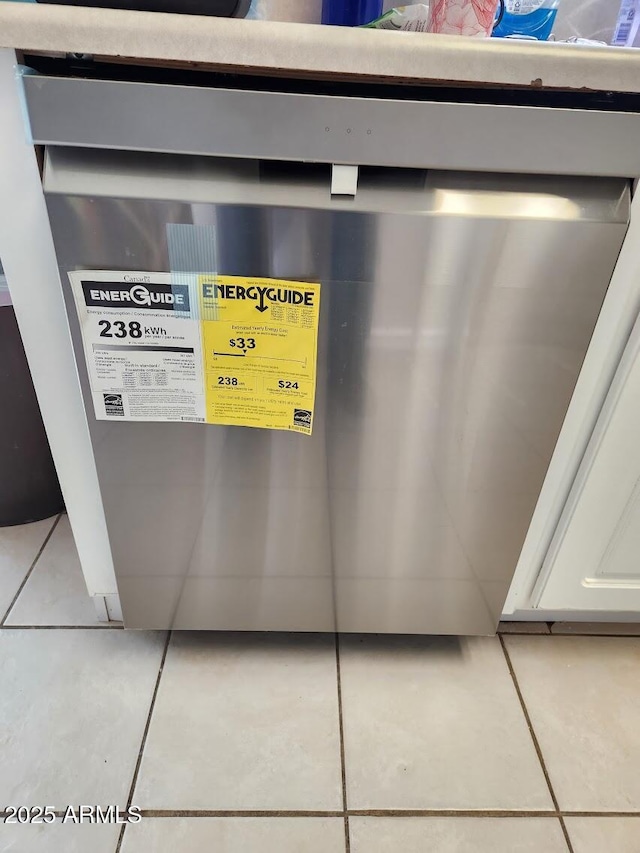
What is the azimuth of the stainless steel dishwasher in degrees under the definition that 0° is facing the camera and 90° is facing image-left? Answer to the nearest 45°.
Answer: approximately 0°

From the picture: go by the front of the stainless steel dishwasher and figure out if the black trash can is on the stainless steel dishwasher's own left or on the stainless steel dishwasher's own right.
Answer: on the stainless steel dishwasher's own right
